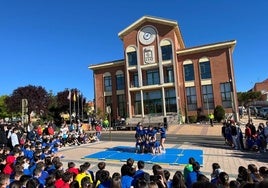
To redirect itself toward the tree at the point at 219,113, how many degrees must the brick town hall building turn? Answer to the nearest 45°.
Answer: approximately 90° to its left

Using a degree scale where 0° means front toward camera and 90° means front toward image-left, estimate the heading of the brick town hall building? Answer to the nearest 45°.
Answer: approximately 45°

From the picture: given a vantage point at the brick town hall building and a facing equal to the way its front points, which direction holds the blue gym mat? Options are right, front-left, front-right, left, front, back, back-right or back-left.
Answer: front-left

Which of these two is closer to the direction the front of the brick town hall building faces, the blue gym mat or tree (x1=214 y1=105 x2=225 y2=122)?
the blue gym mat
